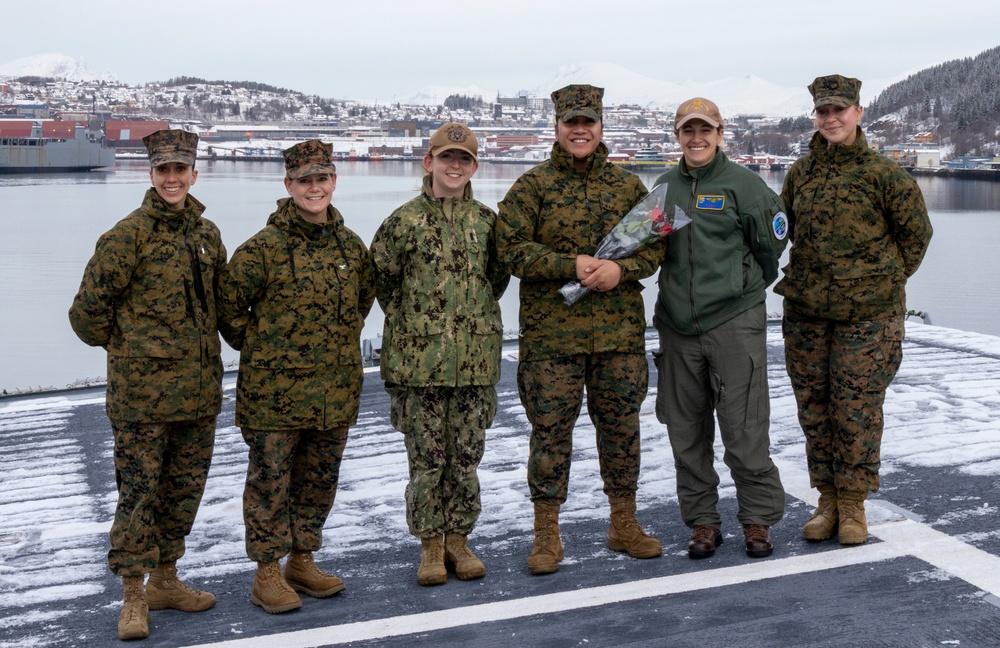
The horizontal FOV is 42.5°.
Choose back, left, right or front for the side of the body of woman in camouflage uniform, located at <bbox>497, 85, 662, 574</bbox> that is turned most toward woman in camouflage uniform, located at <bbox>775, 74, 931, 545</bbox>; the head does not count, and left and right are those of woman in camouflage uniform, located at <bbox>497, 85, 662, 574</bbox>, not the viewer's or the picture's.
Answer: left

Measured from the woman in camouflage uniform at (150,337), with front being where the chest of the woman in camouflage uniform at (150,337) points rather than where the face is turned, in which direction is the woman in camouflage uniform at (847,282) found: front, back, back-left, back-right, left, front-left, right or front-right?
front-left

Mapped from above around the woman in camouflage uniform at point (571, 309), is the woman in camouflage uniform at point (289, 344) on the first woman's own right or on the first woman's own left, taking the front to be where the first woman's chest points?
on the first woman's own right

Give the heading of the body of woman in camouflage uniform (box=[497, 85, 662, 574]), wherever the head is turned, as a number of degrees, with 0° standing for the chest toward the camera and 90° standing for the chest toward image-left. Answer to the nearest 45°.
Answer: approximately 0°

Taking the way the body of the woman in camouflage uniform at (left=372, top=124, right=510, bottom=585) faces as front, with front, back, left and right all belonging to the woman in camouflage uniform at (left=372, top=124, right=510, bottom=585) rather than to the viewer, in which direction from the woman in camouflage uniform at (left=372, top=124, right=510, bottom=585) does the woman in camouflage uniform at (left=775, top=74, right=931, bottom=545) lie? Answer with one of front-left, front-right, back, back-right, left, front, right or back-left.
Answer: left

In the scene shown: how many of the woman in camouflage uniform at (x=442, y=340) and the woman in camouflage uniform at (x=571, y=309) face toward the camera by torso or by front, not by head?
2

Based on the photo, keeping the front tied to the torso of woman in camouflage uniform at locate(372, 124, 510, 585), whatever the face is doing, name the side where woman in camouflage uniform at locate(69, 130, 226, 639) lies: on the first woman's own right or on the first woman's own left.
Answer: on the first woman's own right

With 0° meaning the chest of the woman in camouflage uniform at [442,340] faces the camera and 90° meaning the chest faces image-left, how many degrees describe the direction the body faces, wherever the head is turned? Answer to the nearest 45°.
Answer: approximately 0°

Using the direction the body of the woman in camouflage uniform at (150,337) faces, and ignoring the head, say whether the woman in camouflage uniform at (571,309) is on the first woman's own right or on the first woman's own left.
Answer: on the first woman's own left

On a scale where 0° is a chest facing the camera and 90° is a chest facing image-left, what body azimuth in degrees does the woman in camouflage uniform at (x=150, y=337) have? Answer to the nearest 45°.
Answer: approximately 315°
